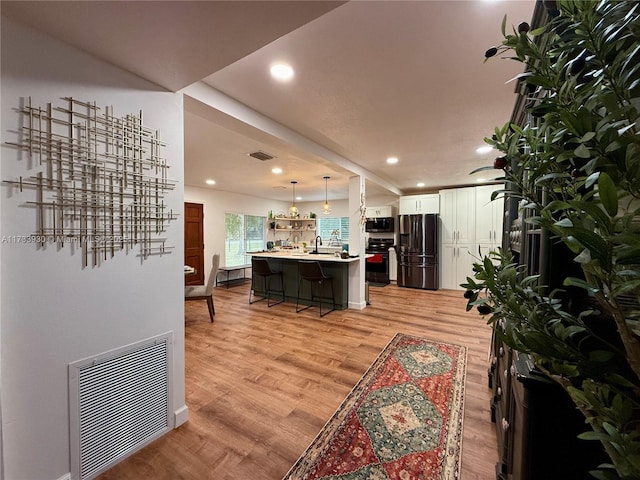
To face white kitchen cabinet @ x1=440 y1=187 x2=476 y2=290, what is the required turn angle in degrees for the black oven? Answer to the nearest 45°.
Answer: approximately 90° to its left

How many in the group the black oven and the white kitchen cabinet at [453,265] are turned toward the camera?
2

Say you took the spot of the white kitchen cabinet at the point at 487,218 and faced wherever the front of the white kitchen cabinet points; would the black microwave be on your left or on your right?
on your right

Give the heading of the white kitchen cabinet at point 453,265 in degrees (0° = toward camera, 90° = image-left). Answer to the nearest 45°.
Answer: approximately 0°

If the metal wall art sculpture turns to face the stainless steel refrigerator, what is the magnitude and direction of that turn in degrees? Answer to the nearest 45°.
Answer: approximately 45° to its left

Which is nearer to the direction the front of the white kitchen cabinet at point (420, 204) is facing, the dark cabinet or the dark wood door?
the dark cabinet

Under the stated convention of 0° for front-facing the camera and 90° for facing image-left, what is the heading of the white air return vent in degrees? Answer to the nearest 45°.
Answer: approximately 315°
